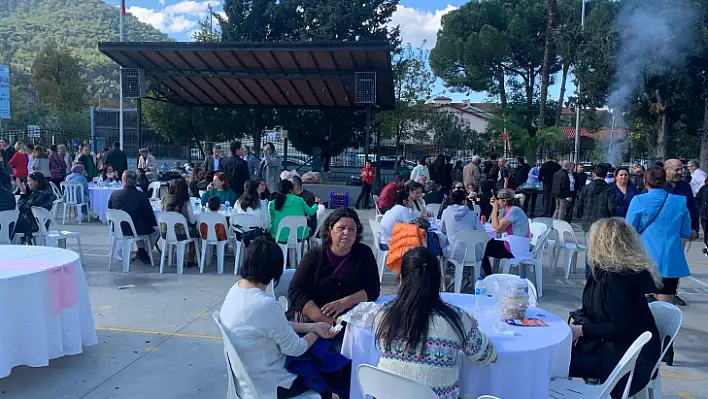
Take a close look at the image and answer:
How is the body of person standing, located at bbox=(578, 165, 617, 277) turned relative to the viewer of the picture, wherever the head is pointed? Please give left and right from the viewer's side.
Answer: facing away from the viewer

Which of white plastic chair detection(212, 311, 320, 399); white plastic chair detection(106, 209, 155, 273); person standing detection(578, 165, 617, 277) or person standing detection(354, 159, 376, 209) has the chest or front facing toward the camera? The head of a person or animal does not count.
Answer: person standing detection(354, 159, 376, 209)

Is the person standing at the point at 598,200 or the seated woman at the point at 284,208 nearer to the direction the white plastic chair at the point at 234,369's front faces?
the person standing

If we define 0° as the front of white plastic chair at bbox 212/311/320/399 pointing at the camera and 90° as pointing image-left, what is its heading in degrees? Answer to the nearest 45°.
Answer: approximately 270°

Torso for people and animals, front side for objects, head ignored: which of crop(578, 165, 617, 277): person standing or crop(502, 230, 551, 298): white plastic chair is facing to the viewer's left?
the white plastic chair

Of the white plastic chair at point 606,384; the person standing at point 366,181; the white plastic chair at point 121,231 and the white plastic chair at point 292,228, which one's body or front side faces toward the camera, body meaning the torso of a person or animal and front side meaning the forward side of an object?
the person standing

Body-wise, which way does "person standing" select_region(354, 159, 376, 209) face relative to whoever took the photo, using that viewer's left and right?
facing the viewer

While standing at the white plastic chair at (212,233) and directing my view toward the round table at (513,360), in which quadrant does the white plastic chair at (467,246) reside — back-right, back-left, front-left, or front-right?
front-left

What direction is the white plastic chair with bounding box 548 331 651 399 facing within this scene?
to the viewer's left

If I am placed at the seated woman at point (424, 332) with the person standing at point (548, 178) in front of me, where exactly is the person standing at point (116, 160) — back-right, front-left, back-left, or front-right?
front-left

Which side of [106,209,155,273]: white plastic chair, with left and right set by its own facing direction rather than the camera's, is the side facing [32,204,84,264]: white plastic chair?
left

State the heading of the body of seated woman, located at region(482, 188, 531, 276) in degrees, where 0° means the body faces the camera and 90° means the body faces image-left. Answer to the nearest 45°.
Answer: approximately 90°

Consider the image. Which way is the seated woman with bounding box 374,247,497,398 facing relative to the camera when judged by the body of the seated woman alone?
away from the camera

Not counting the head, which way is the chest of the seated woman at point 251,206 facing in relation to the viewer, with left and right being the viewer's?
facing away from the viewer

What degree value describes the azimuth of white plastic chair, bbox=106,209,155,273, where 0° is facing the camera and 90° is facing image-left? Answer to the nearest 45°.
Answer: approximately 225°
